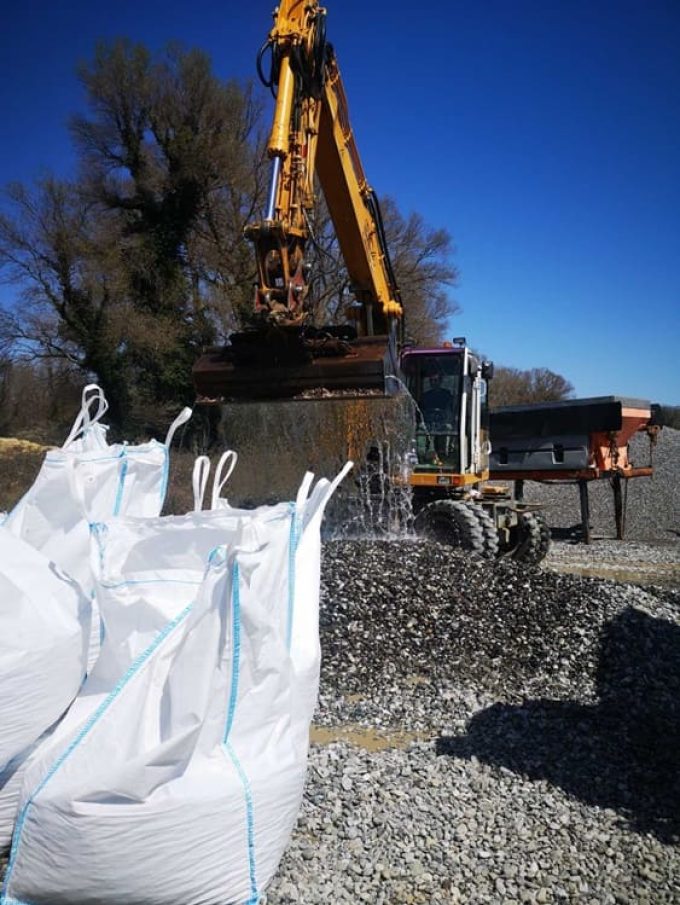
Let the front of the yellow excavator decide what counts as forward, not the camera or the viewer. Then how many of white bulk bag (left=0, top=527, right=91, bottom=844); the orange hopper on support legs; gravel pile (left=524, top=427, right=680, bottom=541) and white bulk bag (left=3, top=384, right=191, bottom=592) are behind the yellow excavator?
2

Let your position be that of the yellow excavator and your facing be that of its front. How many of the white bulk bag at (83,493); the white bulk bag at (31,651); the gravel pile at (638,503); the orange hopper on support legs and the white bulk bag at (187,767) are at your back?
2

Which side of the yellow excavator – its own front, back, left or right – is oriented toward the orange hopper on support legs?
back

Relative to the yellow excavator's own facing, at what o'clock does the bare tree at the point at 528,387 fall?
The bare tree is roughly at 5 o'clock from the yellow excavator.

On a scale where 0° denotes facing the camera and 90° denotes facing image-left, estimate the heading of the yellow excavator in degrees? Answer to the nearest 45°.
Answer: approximately 45°

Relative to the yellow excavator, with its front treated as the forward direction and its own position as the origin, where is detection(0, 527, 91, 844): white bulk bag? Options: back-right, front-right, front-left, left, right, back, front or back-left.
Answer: front-left

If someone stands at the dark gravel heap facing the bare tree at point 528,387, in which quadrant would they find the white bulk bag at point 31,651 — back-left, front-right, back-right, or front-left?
back-left

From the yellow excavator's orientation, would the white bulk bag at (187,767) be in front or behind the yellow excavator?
in front

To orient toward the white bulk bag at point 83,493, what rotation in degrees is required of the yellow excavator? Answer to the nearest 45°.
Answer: approximately 45° to its left

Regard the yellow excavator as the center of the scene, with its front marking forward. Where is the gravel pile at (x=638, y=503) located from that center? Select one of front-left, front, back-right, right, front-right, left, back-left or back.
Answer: back
